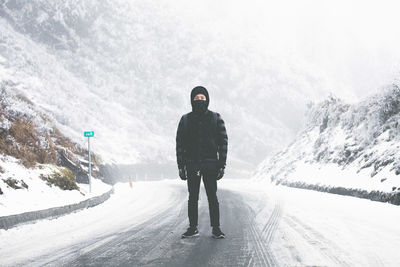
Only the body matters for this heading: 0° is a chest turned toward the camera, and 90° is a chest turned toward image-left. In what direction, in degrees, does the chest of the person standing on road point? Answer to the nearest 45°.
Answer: approximately 0°
